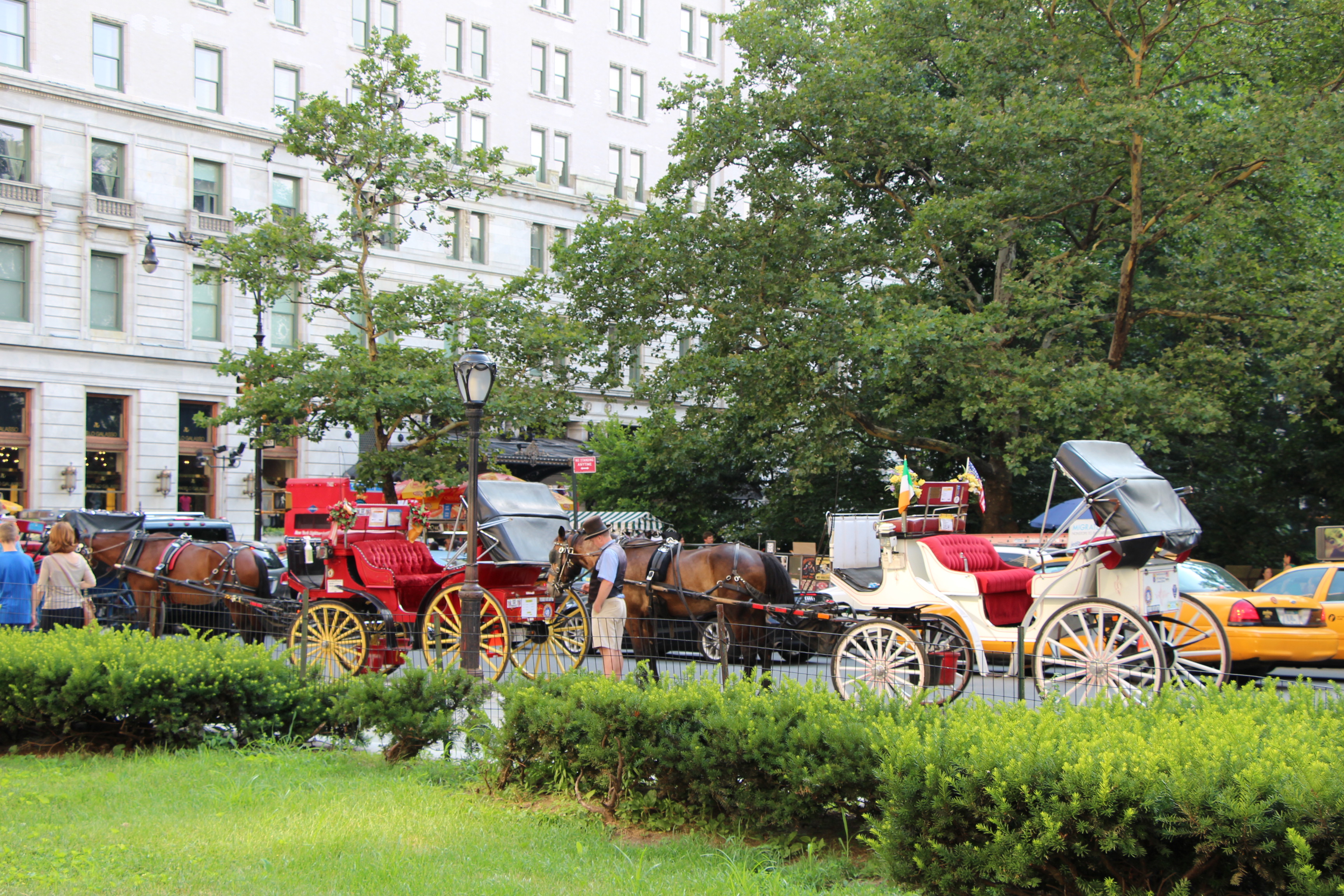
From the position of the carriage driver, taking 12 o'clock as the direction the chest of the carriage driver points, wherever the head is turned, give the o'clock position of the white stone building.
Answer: The white stone building is roughly at 2 o'clock from the carriage driver.

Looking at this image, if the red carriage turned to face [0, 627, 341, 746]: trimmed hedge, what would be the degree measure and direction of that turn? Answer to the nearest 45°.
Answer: approximately 90° to its left

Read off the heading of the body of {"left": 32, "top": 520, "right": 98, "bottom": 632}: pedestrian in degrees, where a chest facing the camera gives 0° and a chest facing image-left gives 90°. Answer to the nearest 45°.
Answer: approximately 180°

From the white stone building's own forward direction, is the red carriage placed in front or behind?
in front

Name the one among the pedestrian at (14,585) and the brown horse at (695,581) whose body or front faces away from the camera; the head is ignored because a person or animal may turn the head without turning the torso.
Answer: the pedestrian

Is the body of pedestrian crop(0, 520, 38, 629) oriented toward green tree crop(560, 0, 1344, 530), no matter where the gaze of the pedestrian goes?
no

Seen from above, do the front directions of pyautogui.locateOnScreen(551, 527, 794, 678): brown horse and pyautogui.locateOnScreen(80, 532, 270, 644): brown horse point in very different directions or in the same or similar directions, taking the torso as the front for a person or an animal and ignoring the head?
same or similar directions

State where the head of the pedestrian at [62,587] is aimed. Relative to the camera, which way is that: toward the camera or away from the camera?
away from the camera

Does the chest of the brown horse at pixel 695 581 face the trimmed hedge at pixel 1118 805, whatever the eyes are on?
no

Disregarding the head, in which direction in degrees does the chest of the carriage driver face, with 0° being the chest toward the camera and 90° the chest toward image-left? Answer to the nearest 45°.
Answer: approximately 90°

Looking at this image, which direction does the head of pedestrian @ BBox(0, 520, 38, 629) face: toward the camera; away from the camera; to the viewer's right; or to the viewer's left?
away from the camera

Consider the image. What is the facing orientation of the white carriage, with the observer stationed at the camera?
facing away from the viewer and to the left of the viewer

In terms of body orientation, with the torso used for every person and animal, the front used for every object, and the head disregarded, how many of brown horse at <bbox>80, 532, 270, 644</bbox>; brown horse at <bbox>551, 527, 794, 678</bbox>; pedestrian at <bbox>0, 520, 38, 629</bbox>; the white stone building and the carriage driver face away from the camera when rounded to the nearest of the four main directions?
1

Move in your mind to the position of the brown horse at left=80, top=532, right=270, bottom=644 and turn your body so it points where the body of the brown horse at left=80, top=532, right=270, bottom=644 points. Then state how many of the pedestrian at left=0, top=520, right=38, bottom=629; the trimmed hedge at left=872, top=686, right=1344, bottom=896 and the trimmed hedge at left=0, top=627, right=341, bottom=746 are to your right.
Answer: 0

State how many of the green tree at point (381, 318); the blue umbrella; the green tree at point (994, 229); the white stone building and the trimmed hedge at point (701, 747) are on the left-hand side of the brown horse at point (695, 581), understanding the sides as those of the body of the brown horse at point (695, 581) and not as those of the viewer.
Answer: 1

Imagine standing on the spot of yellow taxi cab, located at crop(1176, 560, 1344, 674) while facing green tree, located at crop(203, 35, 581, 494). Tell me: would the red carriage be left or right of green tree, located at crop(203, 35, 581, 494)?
left

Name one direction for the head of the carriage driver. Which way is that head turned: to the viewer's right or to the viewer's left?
to the viewer's left

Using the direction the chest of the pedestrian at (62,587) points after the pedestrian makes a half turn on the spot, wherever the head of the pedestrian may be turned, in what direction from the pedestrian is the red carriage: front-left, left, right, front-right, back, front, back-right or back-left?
left

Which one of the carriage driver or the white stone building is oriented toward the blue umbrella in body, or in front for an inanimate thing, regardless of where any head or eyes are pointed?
the white stone building

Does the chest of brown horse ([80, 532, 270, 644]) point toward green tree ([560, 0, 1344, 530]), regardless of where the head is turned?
no

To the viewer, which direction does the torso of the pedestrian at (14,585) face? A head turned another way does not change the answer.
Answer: away from the camera

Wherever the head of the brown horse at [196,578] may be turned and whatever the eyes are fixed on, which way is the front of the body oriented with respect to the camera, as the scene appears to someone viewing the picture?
to the viewer's left
